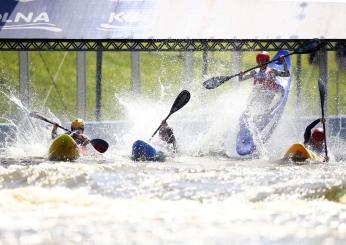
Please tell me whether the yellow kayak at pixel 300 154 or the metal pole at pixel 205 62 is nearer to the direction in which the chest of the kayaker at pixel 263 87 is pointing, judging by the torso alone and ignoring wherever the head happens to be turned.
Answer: the yellow kayak

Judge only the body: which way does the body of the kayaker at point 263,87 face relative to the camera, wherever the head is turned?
toward the camera

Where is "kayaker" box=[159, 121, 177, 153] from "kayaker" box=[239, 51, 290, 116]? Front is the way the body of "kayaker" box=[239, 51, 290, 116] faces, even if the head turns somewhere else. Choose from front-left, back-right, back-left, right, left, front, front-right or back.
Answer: front-right

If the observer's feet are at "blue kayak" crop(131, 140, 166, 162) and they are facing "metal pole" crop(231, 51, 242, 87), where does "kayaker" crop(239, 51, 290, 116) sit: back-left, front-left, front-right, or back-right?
front-right

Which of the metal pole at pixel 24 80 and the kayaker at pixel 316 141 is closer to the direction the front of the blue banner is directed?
the kayaker

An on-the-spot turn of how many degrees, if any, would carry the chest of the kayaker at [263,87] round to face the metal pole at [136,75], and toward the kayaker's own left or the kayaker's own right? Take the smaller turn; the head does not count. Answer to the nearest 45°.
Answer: approximately 135° to the kayaker's own right

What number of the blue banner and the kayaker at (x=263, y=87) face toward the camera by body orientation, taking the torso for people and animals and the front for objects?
2

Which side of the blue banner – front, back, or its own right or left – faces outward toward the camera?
front

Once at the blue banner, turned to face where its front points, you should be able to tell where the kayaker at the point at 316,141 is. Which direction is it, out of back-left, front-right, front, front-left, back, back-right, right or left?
front-left
